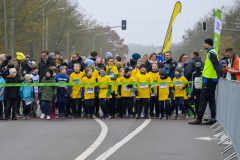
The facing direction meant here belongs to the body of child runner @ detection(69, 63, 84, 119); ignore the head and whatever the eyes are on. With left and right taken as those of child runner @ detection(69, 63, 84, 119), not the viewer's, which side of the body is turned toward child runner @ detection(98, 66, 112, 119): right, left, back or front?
left

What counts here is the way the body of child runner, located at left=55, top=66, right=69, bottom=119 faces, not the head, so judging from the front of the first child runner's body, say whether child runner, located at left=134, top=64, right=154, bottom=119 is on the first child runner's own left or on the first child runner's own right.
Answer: on the first child runner's own left

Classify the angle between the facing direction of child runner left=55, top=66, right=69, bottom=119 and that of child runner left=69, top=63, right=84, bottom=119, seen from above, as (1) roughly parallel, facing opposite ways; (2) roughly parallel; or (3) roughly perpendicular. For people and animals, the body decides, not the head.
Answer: roughly parallel

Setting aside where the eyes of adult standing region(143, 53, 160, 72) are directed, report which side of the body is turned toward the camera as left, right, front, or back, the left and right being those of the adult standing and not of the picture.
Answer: front

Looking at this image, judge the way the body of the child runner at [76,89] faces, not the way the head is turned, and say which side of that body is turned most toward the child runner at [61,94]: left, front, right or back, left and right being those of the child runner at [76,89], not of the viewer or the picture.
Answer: right

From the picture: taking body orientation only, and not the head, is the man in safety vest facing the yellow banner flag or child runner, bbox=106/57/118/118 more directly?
the child runner

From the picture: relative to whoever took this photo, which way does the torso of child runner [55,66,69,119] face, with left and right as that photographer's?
facing the viewer

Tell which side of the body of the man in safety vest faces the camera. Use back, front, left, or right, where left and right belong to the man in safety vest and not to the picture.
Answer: left
